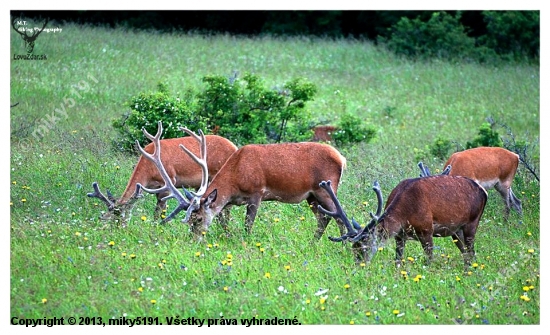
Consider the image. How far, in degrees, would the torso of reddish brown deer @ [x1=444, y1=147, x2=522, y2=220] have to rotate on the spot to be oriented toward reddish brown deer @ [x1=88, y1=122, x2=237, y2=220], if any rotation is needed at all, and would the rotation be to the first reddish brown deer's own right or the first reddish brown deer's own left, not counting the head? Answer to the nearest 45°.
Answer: approximately 45° to the first reddish brown deer's own left

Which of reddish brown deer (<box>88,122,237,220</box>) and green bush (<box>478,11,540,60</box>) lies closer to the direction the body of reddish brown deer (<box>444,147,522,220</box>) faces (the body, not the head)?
the reddish brown deer

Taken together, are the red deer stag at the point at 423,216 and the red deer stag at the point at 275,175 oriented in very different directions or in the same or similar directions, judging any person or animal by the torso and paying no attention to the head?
same or similar directions

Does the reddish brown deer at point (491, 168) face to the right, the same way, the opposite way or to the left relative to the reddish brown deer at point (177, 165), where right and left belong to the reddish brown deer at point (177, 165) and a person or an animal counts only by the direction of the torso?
the same way

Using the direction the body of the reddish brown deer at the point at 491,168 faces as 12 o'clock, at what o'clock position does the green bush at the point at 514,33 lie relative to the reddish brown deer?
The green bush is roughly at 3 o'clock from the reddish brown deer.

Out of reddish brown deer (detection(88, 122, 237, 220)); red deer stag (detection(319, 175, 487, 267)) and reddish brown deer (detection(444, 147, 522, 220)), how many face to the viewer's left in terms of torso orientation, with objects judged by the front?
3

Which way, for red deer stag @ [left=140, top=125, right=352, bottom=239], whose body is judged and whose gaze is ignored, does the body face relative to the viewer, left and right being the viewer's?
facing to the left of the viewer

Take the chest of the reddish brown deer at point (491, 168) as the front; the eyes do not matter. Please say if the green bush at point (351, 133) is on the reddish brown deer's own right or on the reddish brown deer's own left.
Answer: on the reddish brown deer's own right

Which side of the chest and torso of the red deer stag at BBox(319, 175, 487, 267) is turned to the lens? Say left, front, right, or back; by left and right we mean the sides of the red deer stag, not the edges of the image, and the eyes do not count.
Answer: left

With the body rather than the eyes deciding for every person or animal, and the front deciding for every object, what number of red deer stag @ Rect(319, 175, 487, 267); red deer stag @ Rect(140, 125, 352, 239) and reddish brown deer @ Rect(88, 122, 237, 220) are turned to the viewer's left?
3

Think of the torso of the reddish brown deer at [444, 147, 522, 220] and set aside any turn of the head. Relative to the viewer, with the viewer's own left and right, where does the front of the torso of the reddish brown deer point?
facing to the left of the viewer

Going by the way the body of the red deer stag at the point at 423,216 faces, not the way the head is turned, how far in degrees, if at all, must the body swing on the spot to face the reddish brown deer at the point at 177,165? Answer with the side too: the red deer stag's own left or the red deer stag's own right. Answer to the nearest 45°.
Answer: approximately 45° to the red deer stag's own right

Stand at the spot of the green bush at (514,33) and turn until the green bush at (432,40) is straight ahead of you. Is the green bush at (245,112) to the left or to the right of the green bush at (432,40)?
left

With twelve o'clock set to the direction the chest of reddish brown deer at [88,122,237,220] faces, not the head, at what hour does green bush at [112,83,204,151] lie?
The green bush is roughly at 3 o'clock from the reddish brown deer.

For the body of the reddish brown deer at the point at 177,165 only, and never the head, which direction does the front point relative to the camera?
to the viewer's left
